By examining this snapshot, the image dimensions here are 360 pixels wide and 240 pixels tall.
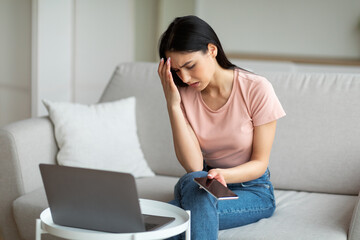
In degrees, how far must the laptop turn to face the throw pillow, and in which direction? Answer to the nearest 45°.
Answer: approximately 45° to its left

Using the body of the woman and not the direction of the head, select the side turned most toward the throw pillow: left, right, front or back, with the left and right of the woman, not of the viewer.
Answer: right

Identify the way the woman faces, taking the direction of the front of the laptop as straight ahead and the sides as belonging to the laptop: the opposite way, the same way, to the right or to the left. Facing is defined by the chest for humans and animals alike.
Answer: the opposite way

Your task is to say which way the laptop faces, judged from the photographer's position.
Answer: facing away from the viewer and to the right of the viewer

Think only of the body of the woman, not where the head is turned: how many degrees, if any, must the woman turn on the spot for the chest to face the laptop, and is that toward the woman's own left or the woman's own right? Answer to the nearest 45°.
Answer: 0° — they already face it

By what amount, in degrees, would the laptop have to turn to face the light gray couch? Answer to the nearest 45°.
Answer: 0° — it already faces it

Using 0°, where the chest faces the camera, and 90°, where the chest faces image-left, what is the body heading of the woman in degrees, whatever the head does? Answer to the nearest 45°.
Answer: approximately 45°

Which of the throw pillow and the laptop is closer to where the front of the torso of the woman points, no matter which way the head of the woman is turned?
the laptop
